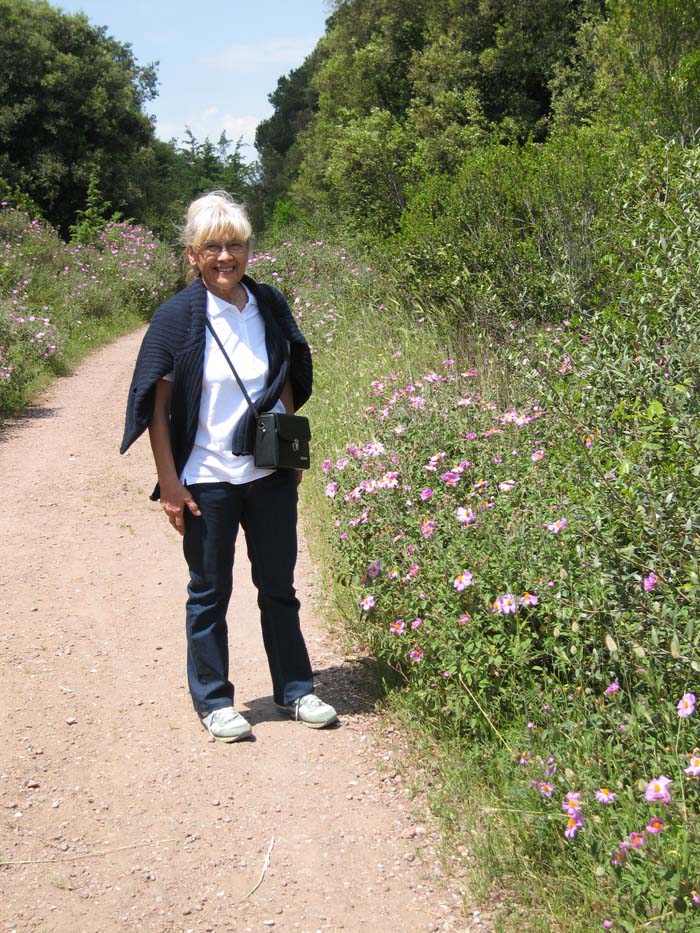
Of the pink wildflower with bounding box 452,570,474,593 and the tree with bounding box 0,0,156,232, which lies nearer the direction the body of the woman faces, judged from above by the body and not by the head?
the pink wildflower

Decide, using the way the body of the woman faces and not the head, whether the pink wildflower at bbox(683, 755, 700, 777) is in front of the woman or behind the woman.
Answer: in front

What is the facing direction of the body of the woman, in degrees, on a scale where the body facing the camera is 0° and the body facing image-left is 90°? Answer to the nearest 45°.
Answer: approximately 315°

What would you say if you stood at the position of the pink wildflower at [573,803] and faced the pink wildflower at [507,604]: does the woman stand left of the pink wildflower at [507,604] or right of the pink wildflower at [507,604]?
left

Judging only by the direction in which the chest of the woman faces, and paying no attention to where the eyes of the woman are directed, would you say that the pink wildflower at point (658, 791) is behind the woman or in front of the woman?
in front

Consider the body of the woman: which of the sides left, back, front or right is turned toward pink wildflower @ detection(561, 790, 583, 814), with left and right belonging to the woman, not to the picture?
front
